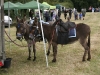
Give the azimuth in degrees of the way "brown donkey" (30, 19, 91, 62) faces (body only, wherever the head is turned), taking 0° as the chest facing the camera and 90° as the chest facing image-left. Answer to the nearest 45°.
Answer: approximately 90°
